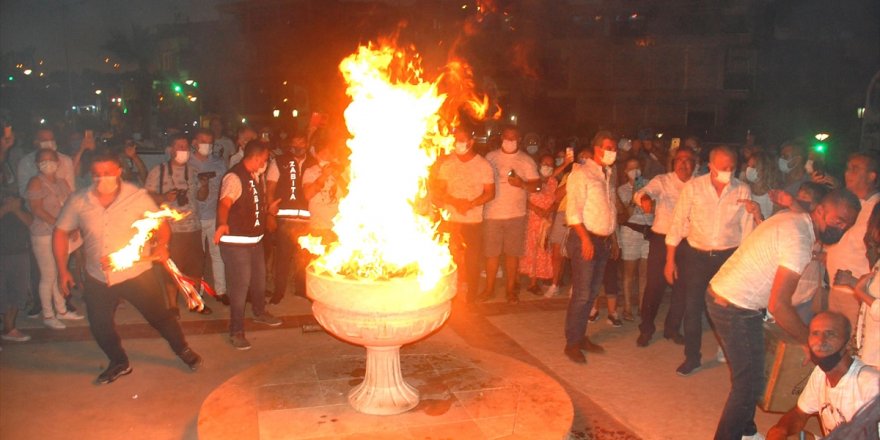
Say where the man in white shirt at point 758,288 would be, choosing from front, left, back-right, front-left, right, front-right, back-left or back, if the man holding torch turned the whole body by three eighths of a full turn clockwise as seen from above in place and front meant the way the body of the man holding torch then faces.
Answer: back

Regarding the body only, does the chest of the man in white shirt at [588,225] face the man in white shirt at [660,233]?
no

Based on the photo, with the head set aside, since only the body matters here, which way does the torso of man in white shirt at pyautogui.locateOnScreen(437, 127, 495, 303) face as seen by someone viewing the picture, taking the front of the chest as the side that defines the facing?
toward the camera

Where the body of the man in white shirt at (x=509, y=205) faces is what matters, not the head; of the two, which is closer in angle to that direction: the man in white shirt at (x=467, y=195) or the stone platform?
the stone platform

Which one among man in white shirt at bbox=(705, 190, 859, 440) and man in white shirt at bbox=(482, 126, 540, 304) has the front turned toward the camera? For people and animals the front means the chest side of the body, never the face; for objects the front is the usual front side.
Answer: man in white shirt at bbox=(482, 126, 540, 304)

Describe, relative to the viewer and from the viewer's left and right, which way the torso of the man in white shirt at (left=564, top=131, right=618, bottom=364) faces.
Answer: facing the viewer and to the right of the viewer

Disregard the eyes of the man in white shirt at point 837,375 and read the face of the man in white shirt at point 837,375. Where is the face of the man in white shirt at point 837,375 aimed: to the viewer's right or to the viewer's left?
to the viewer's left

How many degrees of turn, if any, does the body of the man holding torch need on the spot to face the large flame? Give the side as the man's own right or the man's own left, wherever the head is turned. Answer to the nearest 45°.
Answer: approximately 45° to the man's own left

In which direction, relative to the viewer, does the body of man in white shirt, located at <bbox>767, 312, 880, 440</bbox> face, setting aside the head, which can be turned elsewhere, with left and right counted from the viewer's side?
facing the viewer and to the left of the viewer

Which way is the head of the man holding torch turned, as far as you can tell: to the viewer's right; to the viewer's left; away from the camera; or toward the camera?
toward the camera

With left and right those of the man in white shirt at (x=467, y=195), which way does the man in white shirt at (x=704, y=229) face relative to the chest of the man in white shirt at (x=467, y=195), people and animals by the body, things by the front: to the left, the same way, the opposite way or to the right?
the same way

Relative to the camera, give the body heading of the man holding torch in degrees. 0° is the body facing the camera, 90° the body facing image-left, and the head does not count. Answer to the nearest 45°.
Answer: approximately 0°

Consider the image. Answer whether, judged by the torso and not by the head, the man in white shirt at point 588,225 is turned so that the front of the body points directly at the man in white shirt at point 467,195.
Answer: no

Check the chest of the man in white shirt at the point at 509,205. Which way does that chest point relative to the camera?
toward the camera

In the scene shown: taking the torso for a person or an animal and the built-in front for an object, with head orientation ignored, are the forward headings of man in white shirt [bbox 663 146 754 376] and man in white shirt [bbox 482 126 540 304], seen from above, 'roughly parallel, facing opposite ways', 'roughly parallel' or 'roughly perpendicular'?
roughly parallel

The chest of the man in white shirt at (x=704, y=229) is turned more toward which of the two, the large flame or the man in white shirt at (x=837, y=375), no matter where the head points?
the man in white shirt
